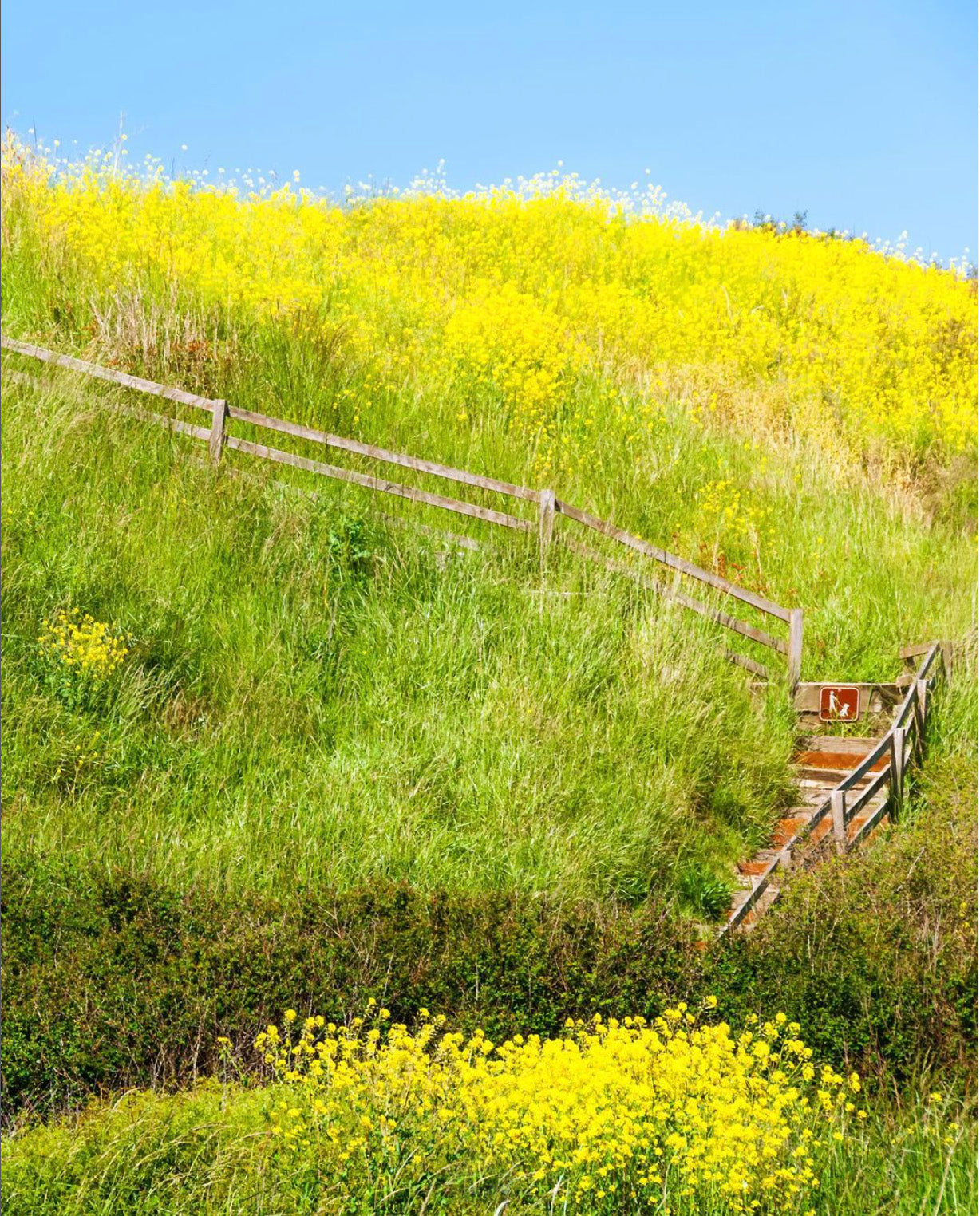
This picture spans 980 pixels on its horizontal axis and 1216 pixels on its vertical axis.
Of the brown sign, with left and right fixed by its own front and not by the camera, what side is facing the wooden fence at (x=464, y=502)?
right

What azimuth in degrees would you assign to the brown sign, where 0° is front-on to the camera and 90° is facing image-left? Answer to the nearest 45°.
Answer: approximately 0°
